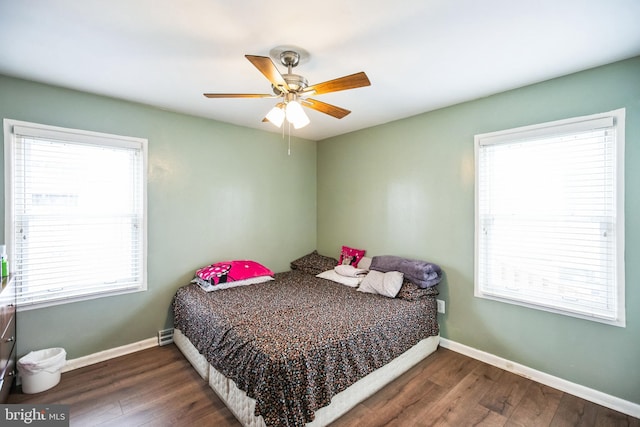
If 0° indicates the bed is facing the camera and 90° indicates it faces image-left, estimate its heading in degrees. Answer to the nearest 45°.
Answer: approximately 45°
